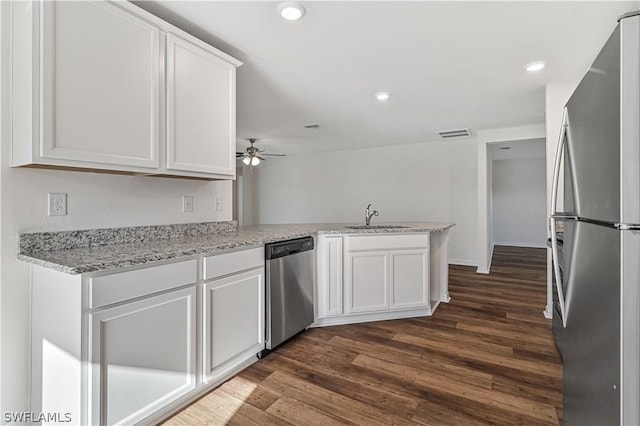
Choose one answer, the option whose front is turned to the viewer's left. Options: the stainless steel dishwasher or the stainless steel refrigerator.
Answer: the stainless steel refrigerator

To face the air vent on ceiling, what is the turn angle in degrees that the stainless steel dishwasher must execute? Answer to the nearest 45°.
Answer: approximately 90° to its left

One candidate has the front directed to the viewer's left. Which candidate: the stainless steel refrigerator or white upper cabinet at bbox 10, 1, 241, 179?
the stainless steel refrigerator

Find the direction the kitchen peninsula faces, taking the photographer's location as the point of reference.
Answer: facing the viewer and to the right of the viewer

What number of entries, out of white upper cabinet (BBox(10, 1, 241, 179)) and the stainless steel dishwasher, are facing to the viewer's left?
0

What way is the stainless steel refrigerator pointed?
to the viewer's left

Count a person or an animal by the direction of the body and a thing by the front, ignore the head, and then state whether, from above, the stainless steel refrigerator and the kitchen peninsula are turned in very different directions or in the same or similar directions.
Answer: very different directions

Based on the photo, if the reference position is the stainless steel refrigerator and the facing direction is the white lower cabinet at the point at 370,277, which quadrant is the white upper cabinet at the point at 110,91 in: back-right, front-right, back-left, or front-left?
front-left

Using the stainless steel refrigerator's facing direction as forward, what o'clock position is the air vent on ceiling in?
The air vent on ceiling is roughly at 2 o'clock from the stainless steel refrigerator.

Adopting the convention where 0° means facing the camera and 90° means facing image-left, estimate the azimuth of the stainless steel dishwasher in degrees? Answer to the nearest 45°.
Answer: approximately 315°
